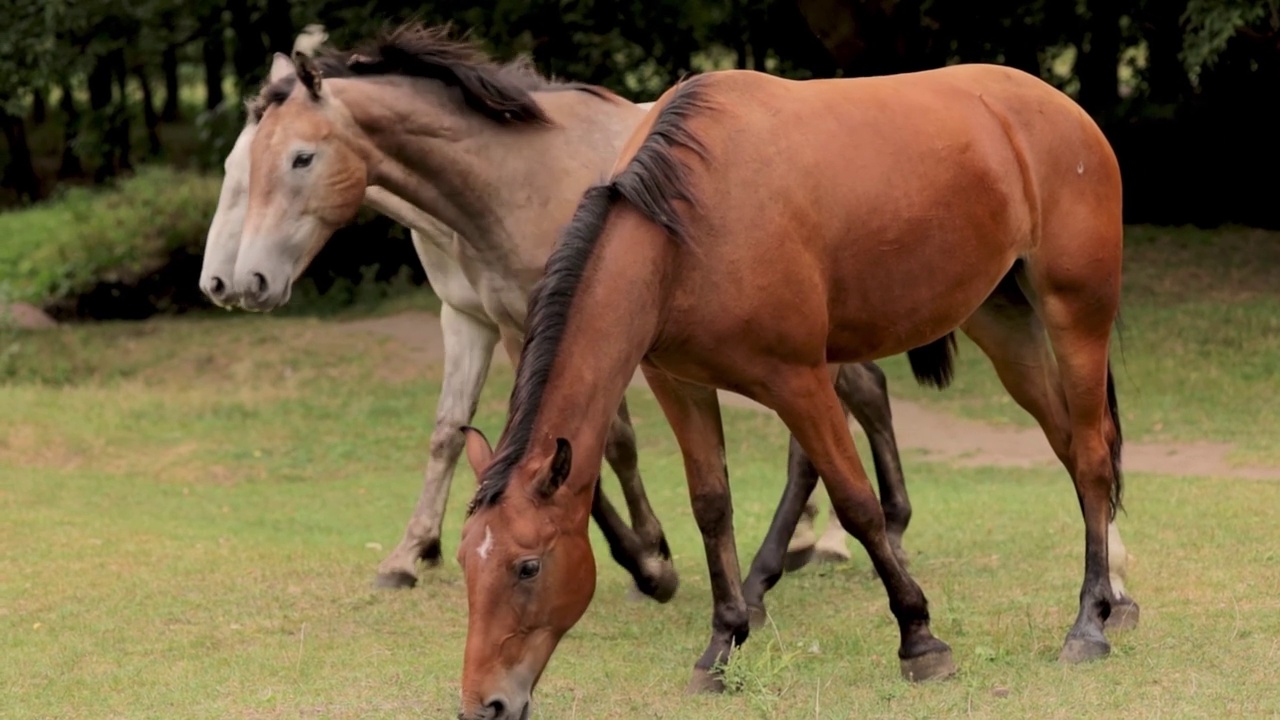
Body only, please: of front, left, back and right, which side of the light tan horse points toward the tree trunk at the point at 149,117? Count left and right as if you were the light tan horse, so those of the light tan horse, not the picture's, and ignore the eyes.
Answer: right

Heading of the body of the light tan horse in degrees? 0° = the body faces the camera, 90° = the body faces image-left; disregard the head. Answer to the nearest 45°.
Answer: approximately 90°

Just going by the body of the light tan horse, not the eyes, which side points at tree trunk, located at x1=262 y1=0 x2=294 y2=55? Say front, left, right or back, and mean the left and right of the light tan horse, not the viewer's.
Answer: right

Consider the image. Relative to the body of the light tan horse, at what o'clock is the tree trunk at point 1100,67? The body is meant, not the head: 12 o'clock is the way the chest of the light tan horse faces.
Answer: The tree trunk is roughly at 4 o'clock from the light tan horse.

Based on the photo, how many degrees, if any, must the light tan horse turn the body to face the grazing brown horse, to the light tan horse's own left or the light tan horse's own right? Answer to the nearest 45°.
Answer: approximately 135° to the light tan horse's own left

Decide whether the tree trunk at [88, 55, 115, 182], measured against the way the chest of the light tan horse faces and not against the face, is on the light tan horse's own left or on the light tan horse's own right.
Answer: on the light tan horse's own right

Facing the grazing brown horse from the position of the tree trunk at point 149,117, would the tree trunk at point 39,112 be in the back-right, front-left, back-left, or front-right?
back-right

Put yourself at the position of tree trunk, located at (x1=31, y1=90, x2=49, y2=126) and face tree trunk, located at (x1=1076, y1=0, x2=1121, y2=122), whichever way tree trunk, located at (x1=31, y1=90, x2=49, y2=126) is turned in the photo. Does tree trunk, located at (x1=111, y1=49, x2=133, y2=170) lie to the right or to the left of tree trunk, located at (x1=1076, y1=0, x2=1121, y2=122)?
right

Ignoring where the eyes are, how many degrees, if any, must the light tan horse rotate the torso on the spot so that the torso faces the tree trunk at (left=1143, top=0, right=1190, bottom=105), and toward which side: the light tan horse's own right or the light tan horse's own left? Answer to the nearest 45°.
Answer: approximately 135° to the light tan horse's own right

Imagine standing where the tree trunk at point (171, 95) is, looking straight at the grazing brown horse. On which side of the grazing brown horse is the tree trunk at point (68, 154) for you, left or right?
right

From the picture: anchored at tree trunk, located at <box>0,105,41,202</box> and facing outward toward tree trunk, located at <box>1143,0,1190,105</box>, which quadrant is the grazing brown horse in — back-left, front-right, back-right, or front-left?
front-right

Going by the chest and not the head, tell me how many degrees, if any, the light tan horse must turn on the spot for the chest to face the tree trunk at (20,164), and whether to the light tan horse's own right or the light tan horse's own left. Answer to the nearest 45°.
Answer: approximately 45° to the light tan horse's own right
